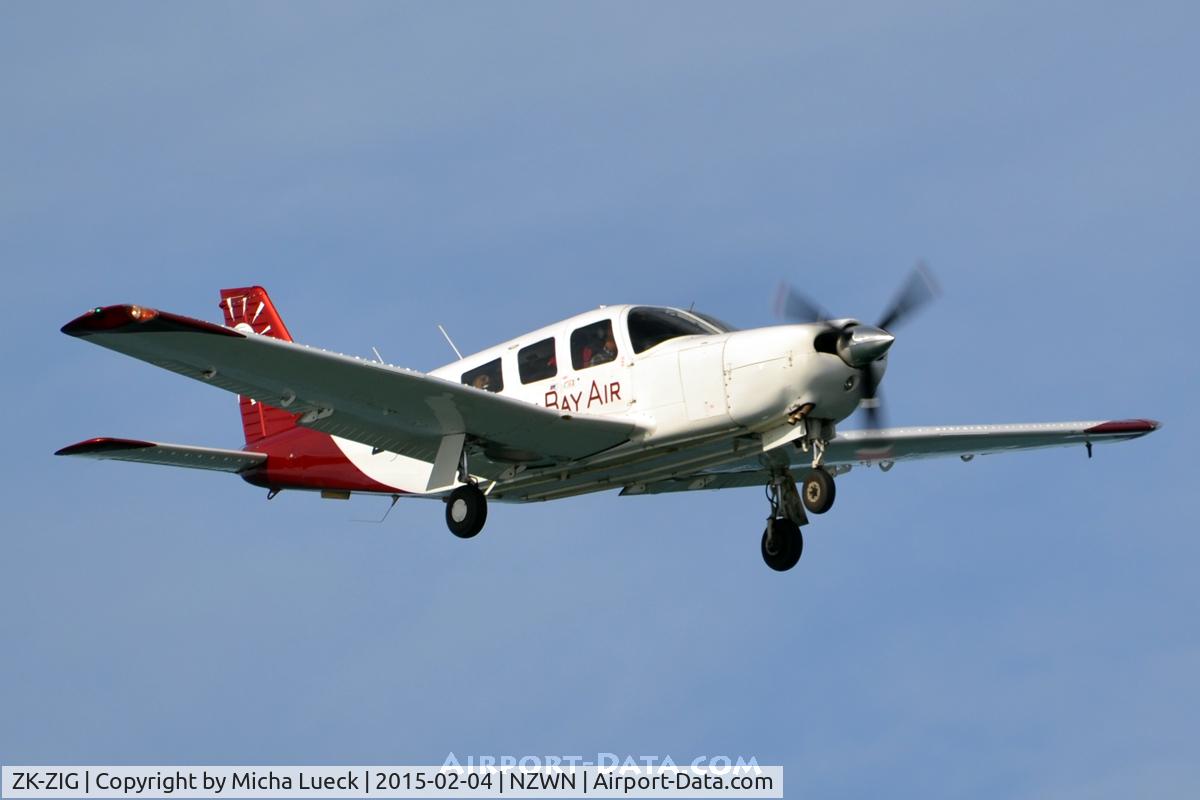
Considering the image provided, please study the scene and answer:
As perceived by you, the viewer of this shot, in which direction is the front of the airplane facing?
facing the viewer and to the right of the viewer
